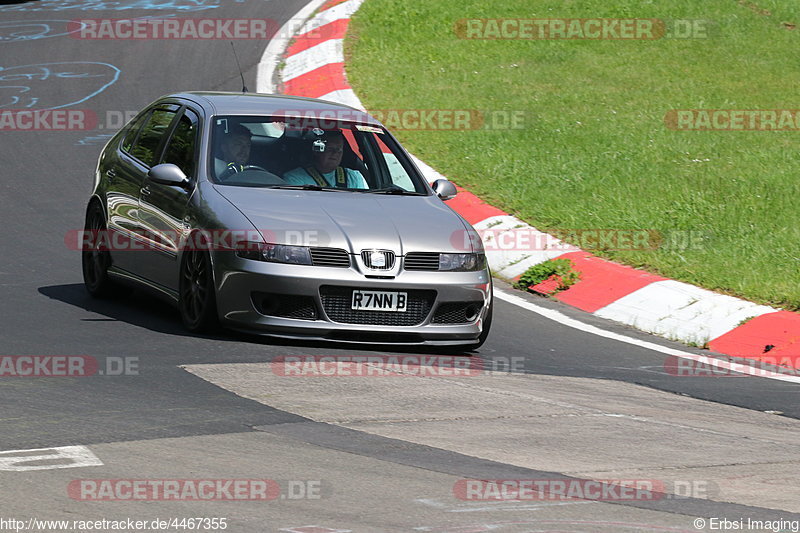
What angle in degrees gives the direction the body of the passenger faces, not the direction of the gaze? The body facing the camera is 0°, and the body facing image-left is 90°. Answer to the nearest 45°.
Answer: approximately 315°

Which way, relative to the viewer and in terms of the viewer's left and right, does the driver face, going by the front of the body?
facing the viewer and to the right of the viewer

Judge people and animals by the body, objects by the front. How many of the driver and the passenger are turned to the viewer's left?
0
